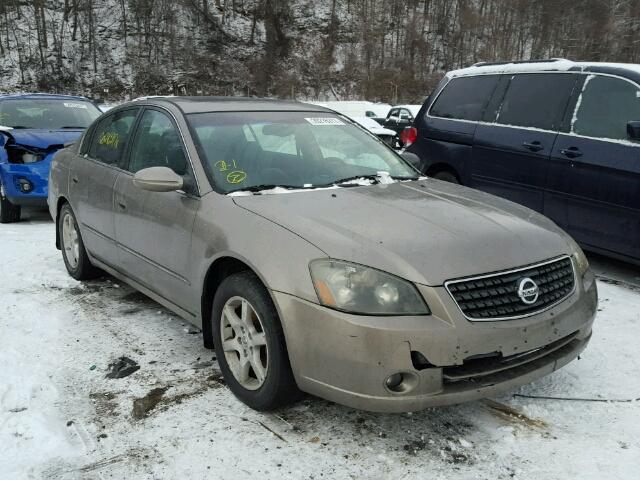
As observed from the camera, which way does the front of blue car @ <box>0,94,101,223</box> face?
facing the viewer and to the right of the viewer

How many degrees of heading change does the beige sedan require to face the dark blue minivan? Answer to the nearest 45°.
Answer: approximately 90° to its left

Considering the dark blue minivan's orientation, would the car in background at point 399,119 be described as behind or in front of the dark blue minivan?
behind

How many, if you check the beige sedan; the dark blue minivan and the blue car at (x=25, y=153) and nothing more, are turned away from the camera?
0

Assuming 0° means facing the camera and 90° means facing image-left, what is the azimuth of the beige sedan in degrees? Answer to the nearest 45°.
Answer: approximately 315°

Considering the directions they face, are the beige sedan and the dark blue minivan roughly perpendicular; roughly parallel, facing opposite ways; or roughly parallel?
roughly parallel

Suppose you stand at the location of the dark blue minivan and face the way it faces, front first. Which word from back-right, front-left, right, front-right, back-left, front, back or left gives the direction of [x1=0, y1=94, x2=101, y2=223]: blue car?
back-right

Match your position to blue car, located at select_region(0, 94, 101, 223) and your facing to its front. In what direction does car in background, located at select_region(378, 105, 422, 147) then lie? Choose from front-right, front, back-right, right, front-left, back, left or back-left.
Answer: left

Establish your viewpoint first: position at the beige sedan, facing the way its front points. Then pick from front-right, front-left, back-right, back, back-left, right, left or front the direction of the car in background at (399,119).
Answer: back-left
